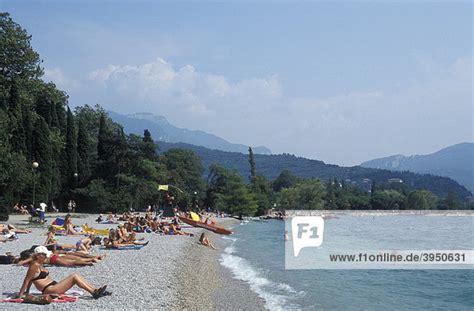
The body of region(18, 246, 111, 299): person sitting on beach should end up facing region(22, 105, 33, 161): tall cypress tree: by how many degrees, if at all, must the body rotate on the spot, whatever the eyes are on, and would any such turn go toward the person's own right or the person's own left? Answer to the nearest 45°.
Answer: approximately 90° to the person's own left

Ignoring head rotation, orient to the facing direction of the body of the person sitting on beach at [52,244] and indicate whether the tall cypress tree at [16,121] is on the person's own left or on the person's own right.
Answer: on the person's own left

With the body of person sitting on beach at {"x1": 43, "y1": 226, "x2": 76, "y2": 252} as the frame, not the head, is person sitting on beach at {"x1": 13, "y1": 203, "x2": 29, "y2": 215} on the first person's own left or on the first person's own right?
on the first person's own left

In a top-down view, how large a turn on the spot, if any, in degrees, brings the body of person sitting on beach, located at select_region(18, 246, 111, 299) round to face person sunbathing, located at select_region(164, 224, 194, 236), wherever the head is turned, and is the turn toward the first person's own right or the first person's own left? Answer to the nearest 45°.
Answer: approximately 90° to the first person's own left

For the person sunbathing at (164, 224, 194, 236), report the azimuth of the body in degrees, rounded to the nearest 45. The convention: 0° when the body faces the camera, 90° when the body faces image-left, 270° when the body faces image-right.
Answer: approximately 270°

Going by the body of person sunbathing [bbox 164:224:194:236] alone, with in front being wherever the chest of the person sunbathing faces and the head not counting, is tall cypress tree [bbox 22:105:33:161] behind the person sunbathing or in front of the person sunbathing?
behind

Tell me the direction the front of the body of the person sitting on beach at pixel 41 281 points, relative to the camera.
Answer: to the viewer's right

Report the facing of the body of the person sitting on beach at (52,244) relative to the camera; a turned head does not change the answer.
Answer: to the viewer's right

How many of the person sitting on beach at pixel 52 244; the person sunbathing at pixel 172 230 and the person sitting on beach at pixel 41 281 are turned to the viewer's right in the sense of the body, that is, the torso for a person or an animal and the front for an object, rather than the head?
3
